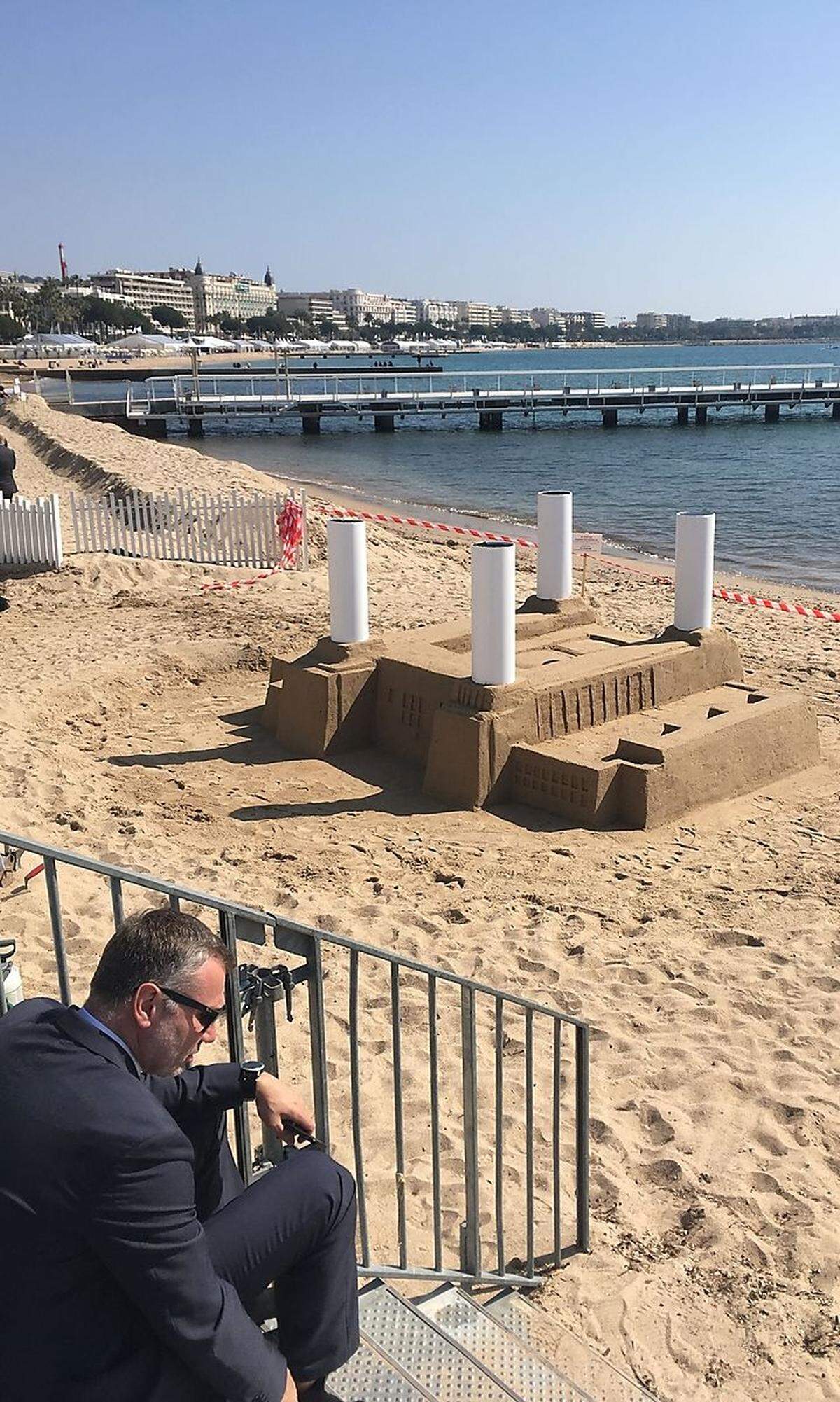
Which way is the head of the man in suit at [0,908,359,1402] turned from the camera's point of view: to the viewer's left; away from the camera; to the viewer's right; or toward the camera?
to the viewer's right

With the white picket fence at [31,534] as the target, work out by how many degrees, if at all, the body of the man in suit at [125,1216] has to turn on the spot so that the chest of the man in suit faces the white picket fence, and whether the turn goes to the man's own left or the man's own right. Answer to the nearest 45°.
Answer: approximately 90° to the man's own left

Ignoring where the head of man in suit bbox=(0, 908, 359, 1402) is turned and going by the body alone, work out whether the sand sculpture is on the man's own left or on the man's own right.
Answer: on the man's own left

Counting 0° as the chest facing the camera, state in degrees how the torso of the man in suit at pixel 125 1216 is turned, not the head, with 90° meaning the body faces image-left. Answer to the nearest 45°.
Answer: approximately 270°
